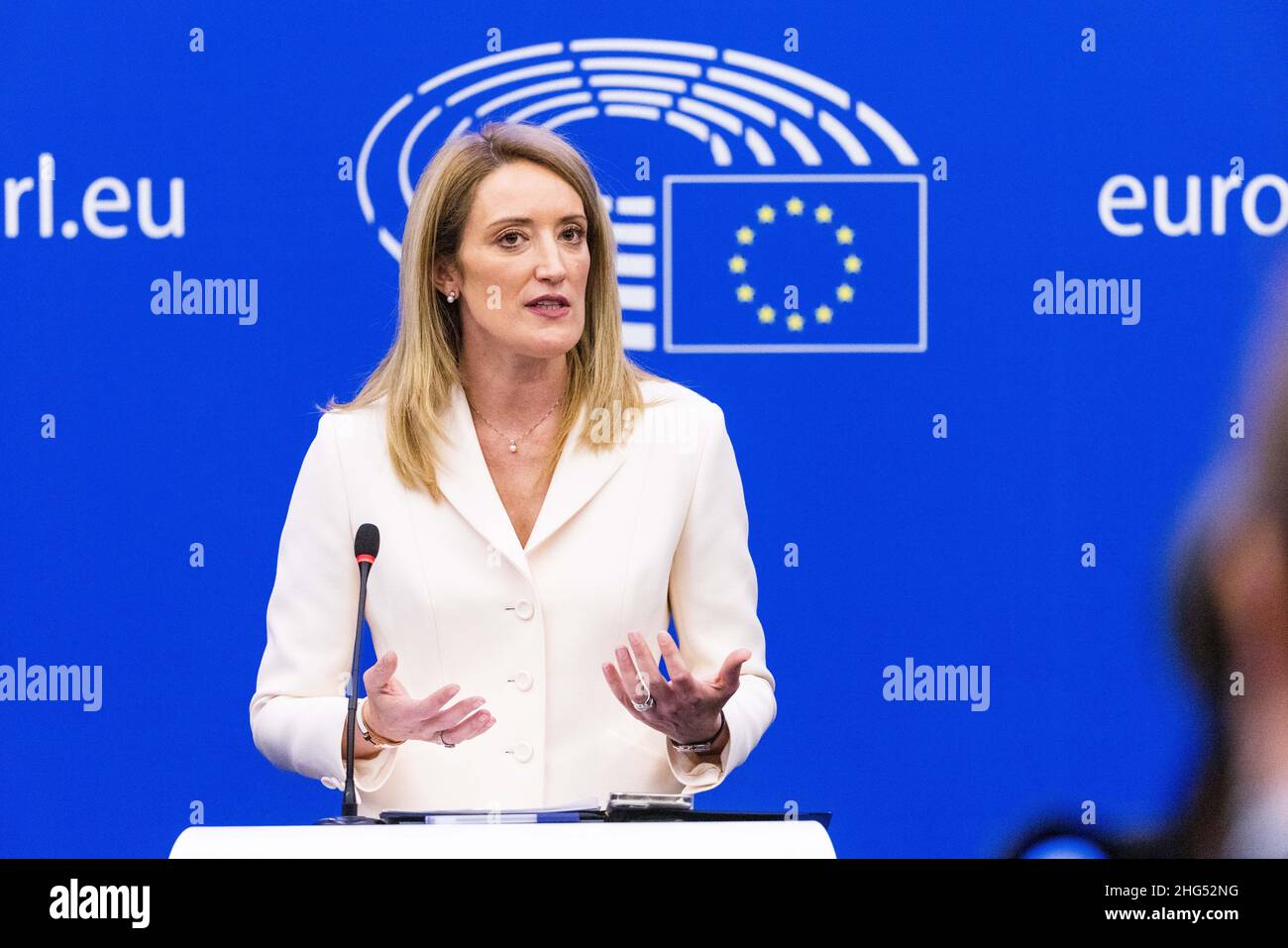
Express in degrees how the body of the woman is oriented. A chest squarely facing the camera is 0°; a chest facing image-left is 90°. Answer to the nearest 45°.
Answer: approximately 0°

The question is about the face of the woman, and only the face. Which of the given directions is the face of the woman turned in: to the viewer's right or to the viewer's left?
to the viewer's right

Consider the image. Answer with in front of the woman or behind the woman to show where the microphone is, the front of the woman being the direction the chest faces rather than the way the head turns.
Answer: in front
